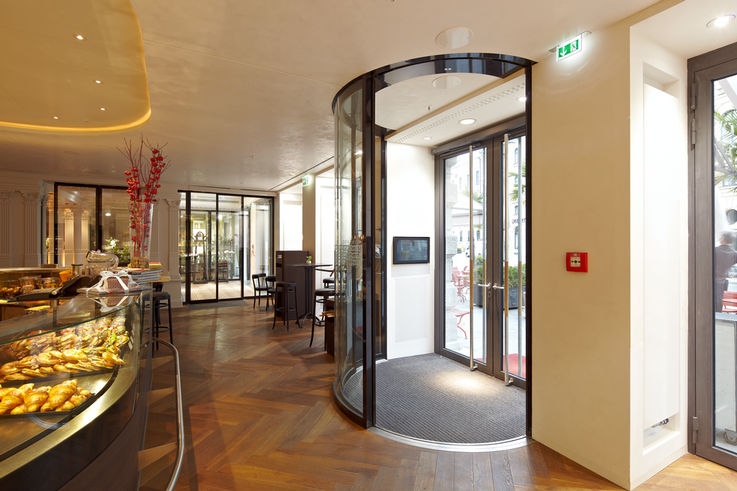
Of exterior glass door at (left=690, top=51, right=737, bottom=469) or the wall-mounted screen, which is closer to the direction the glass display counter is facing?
the exterior glass door

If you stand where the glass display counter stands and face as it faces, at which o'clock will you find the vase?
The vase is roughly at 8 o'clock from the glass display counter.

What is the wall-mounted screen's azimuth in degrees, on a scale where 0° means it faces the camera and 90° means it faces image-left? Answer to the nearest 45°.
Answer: approximately 0°

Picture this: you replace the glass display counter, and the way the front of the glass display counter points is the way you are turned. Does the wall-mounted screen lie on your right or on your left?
on your left

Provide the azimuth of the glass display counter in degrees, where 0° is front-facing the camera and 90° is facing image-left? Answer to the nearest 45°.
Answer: approximately 315°

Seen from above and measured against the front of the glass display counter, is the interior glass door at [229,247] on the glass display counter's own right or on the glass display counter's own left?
on the glass display counter's own left

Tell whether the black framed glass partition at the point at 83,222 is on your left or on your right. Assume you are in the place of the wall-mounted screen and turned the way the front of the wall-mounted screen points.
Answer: on your right

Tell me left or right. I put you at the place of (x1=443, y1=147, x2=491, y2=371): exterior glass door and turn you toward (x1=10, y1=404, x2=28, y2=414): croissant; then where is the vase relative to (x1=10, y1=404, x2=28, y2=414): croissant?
right

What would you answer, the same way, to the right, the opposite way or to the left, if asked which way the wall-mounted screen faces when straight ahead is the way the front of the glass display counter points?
to the right

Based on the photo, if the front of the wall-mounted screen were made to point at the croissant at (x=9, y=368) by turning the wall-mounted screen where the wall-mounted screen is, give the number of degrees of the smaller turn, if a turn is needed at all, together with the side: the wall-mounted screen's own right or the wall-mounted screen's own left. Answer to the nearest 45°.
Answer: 0° — it already faces it

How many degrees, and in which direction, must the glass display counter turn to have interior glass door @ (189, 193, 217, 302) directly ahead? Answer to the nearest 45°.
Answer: approximately 135° to its left

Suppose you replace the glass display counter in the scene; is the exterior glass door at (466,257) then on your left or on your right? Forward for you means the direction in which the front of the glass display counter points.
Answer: on your left
